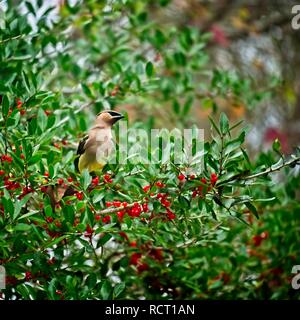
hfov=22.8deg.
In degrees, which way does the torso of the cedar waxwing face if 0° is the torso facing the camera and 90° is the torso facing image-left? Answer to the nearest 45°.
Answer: approximately 315°

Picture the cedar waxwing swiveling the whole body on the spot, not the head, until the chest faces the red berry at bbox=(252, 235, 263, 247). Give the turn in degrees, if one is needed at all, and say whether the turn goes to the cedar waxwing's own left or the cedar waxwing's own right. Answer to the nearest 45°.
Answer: approximately 45° to the cedar waxwing's own left

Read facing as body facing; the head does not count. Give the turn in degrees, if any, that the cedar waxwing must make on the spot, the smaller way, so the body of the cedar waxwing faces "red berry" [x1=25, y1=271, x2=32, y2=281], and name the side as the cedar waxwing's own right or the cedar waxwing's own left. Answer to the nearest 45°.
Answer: approximately 90° to the cedar waxwing's own right

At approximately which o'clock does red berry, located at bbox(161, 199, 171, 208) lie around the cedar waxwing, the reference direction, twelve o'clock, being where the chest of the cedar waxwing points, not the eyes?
The red berry is roughly at 1 o'clock from the cedar waxwing.

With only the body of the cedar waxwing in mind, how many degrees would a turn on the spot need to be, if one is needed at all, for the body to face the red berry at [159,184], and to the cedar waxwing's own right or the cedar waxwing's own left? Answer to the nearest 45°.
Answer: approximately 45° to the cedar waxwing's own left

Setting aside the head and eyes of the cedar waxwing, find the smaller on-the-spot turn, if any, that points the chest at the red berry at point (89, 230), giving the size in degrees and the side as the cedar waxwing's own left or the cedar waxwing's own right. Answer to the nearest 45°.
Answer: approximately 45° to the cedar waxwing's own right

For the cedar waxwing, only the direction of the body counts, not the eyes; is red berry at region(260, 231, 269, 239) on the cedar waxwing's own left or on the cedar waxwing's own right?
on the cedar waxwing's own left

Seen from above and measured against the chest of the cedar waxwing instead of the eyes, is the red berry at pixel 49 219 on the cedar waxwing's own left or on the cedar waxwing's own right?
on the cedar waxwing's own right
